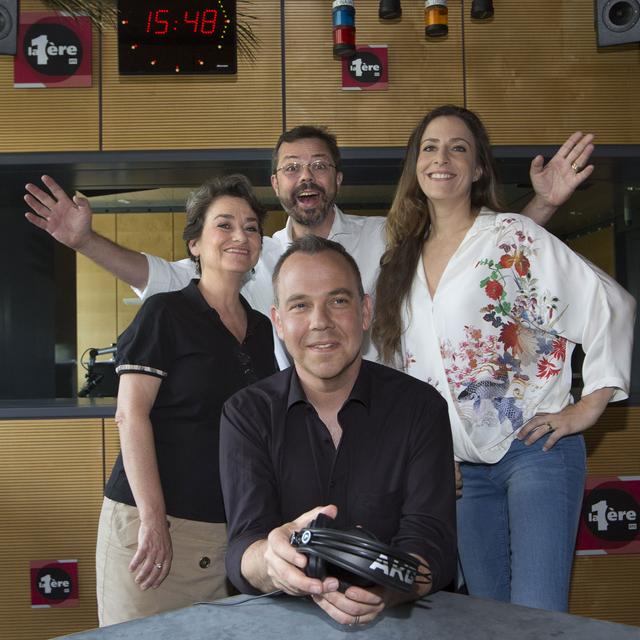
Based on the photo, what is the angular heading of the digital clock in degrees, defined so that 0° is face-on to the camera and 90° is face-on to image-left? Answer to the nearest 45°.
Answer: approximately 0°

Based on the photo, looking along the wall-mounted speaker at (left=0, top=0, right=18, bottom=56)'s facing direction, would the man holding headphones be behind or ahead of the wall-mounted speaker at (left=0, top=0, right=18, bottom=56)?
ahead

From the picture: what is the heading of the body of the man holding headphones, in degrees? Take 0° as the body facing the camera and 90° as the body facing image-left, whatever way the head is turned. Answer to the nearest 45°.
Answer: approximately 0°

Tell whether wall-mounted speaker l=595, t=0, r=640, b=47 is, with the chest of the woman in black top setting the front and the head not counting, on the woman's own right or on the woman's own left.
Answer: on the woman's own left

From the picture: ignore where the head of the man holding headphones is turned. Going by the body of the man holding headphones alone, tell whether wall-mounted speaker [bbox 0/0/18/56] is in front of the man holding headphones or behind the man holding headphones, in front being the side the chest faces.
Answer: behind

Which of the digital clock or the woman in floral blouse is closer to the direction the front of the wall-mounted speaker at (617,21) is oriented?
the woman in floral blouse

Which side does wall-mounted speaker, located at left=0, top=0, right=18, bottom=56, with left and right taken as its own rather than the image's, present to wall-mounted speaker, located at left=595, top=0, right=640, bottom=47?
left

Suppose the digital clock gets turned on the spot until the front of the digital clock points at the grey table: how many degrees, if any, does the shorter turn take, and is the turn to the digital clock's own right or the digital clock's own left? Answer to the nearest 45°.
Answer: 0° — it already faces it

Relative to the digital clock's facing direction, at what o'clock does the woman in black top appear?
The woman in black top is roughly at 12 o'clock from the digital clock.

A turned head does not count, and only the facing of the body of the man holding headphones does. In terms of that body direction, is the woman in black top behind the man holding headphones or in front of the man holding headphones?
behind

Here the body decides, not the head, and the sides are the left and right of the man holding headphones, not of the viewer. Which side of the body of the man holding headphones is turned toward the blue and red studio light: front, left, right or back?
back
